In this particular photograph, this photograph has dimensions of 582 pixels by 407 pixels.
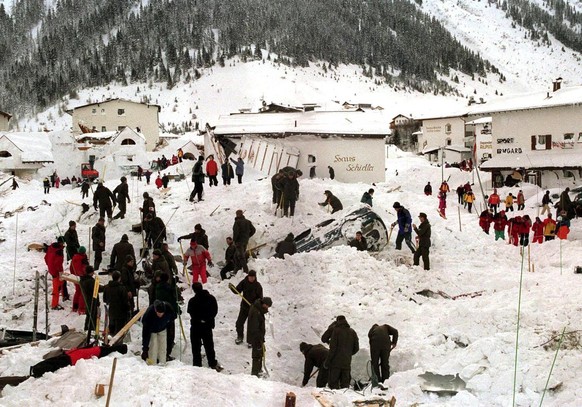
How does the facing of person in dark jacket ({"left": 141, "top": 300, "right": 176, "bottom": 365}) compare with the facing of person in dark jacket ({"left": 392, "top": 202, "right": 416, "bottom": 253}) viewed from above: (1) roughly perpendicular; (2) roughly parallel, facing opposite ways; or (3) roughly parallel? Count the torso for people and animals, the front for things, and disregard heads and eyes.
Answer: roughly perpendicular

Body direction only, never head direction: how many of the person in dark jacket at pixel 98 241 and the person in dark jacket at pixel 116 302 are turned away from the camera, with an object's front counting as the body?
1

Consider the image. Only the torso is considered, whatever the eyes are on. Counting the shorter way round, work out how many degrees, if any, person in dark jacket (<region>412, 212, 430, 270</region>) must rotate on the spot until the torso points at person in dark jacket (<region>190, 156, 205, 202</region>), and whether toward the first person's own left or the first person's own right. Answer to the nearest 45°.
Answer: approximately 45° to the first person's own right

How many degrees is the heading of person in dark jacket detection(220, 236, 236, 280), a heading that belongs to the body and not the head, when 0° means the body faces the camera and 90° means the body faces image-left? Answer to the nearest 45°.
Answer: approximately 90°

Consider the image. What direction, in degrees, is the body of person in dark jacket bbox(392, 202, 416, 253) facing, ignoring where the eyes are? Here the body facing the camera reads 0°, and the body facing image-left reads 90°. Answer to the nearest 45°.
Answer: approximately 90°

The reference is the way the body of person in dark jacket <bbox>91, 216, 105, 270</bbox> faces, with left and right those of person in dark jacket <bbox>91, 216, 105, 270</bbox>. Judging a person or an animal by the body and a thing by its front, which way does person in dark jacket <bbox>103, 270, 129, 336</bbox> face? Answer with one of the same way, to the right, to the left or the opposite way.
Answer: to the left

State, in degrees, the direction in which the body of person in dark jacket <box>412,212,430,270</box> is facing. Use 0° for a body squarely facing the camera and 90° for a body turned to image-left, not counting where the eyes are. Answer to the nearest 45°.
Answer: approximately 90°

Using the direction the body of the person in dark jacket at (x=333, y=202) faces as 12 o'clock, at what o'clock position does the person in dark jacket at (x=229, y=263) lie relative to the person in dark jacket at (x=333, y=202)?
the person in dark jacket at (x=229, y=263) is roughly at 10 o'clock from the person in dark jacket at (x=333, y=202).

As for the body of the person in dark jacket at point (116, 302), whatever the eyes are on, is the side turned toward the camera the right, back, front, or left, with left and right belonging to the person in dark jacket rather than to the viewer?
back
